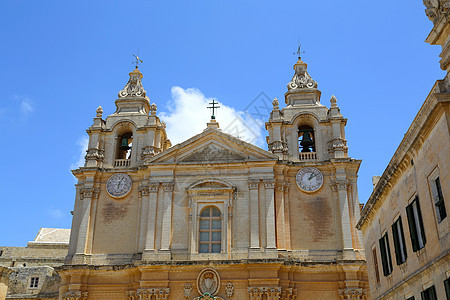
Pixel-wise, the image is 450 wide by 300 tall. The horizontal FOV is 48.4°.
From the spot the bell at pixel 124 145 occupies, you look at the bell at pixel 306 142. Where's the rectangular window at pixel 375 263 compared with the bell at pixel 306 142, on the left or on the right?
right

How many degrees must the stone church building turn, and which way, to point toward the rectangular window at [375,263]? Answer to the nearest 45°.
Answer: approximately 45° to its left

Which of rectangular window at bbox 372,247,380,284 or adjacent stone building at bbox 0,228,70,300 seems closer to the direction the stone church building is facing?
the rectangular window

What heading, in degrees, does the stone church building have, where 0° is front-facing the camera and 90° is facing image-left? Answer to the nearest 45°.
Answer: approximately 0°

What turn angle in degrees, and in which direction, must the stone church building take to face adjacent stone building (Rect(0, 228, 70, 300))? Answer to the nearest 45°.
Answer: approximately 135° to its right
